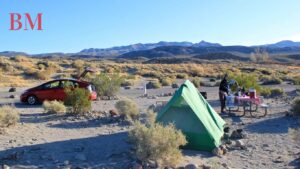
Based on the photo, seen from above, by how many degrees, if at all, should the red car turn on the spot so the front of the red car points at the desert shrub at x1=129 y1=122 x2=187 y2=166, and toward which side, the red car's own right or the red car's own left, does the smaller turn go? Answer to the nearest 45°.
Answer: approximately 90° to the red car's own left

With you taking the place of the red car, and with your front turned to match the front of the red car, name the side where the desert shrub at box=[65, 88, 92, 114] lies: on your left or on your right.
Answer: on your left

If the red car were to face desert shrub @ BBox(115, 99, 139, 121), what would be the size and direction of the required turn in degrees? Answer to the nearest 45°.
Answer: approximately 90° to its left

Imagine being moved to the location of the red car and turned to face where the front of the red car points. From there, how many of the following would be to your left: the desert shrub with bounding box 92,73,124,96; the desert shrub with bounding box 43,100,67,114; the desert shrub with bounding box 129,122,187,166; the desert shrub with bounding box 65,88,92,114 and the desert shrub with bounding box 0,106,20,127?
4

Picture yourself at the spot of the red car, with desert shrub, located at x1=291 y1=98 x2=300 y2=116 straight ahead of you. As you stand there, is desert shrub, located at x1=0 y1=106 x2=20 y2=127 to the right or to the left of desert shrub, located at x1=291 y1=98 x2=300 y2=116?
right

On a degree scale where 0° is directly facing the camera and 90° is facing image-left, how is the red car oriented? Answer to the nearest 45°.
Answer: approximately 90°

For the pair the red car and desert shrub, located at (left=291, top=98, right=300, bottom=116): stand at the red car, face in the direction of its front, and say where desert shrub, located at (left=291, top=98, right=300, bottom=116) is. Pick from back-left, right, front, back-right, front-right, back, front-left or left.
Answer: back-left

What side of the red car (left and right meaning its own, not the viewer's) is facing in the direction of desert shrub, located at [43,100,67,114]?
left

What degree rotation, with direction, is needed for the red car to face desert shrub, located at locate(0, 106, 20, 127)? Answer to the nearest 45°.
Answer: approximately 90° to its left

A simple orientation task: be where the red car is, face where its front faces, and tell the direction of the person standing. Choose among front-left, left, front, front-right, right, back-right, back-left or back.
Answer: back-left
